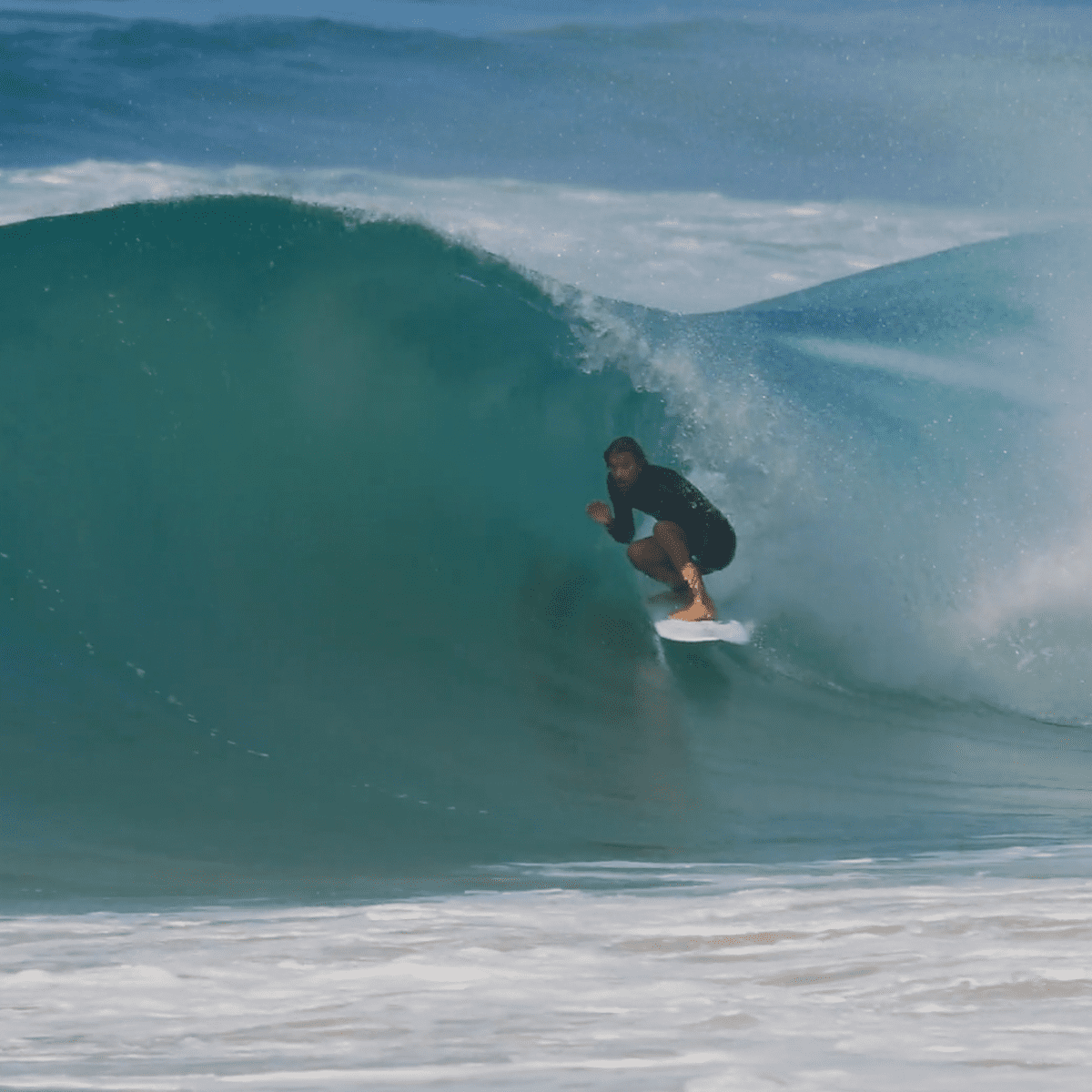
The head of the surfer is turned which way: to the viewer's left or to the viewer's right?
to the viewer's left

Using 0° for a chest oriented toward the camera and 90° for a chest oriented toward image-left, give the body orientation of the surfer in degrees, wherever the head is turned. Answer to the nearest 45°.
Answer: approximately 90°
